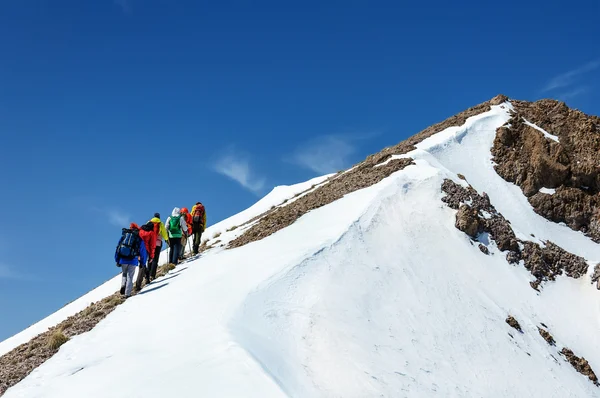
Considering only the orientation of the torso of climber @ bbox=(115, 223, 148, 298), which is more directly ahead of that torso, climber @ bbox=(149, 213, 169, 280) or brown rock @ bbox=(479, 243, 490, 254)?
the climber

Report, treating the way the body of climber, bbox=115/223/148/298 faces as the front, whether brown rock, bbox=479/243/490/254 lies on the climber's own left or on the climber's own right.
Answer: on the climber's own right

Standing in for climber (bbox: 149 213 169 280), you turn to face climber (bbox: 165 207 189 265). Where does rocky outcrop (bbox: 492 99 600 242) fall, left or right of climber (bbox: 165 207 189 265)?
right

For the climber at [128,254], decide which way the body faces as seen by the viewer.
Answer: away from the camera

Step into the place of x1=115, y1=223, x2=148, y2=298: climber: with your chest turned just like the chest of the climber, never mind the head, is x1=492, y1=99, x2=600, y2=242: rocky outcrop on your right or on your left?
on your right
